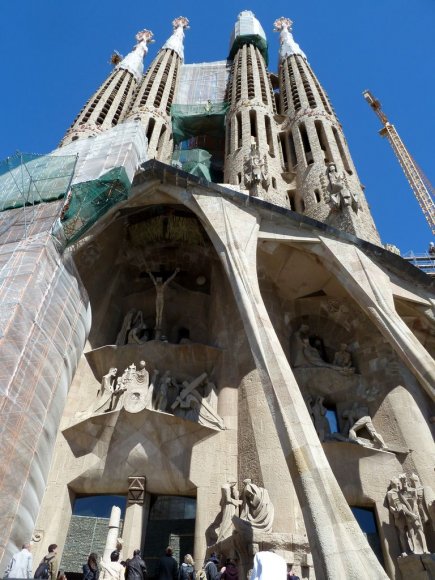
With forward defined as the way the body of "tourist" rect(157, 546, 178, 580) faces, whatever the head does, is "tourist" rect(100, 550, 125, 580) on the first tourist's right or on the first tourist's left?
on the first tourist's left

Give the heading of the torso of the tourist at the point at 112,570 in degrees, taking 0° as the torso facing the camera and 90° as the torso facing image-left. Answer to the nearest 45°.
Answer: approximately 180°

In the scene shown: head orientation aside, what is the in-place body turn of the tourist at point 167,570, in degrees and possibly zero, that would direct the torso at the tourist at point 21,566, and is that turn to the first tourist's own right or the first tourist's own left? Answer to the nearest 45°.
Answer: approximately 135° to the first tourist's own left

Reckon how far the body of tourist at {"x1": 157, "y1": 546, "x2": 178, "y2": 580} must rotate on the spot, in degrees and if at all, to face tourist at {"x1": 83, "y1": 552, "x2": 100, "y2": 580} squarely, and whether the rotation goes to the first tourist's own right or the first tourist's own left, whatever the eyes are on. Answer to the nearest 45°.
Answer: approximately 90° to the first tourist's own left

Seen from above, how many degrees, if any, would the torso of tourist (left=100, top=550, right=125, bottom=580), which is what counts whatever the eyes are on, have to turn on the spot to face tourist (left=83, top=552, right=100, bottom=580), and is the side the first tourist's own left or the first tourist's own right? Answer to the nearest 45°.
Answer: approximately 45° to the first tourist's own left

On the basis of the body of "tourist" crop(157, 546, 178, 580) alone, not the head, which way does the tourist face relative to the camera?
away from the camera

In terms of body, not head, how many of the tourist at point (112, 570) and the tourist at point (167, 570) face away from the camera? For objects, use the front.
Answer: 2

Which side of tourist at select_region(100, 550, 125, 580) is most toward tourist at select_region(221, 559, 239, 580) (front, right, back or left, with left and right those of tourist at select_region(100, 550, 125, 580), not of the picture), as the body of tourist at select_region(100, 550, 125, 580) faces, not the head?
right
